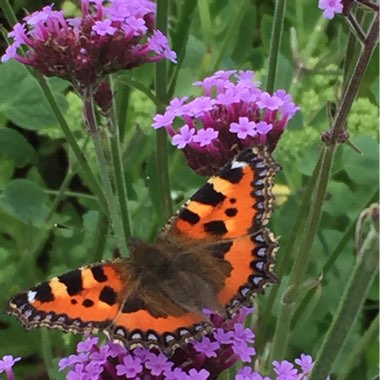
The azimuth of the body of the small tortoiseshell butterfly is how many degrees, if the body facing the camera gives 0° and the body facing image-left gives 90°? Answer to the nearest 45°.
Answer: approximately 135°

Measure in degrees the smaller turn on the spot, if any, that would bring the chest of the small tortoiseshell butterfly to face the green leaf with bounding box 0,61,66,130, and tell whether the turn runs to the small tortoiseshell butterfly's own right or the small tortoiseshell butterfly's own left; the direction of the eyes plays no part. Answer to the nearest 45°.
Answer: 0° — it already faces it
